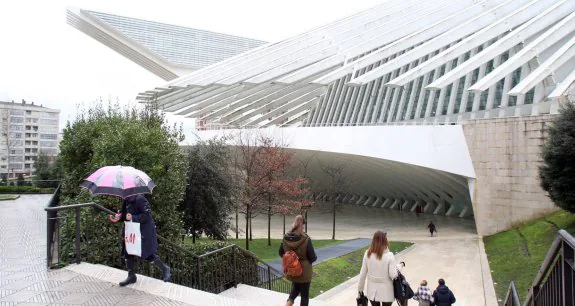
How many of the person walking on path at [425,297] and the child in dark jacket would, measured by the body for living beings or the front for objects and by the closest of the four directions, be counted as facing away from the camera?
2

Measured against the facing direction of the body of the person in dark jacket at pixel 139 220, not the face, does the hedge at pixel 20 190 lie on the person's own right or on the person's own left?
on the person's own right

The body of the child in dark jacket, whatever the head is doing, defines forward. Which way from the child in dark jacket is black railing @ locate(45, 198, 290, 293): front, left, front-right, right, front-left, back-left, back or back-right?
back-left

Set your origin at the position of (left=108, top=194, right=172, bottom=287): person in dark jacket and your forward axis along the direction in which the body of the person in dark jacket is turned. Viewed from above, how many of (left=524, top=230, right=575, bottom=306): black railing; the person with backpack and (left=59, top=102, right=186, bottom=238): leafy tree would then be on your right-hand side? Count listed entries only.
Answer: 1

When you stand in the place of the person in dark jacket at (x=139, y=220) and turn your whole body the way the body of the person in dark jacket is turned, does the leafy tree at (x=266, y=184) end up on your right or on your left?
on your right

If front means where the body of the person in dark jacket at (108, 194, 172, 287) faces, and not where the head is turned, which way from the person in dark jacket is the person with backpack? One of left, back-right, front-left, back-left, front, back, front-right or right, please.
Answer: back-left

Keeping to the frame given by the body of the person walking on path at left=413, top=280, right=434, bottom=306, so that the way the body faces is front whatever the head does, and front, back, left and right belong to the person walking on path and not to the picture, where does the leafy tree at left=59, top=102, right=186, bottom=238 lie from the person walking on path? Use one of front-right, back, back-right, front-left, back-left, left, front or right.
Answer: left

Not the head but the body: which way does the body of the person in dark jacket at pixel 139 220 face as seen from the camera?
to the viewer's left

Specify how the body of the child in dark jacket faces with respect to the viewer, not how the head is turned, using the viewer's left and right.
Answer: facing away from the viewer

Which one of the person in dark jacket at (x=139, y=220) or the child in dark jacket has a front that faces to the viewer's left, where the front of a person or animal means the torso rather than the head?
the person in dark jacket

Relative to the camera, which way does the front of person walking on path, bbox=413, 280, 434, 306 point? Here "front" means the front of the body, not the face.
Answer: away from the camera

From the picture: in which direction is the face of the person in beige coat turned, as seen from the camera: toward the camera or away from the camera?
away from the camera

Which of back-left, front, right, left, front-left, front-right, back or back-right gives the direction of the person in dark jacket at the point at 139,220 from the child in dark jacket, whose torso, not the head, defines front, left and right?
back-left

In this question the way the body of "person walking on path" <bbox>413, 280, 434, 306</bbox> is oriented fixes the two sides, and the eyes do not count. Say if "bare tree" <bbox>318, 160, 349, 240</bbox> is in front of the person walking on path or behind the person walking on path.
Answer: in front
